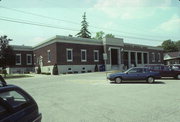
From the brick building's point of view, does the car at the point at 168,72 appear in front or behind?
in front

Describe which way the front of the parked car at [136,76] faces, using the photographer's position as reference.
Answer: facing to the left of the viewer

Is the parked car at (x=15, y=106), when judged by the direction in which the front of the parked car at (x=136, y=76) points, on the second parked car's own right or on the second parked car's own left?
on the second parked car's own left

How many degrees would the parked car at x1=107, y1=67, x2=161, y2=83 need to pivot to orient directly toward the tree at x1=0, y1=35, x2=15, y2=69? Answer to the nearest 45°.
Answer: approximately 45° to its right

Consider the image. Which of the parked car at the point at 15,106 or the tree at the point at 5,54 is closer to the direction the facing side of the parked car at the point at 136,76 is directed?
the tree

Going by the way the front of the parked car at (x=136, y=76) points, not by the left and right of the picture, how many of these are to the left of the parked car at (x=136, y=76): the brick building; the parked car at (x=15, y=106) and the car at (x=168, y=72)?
1
